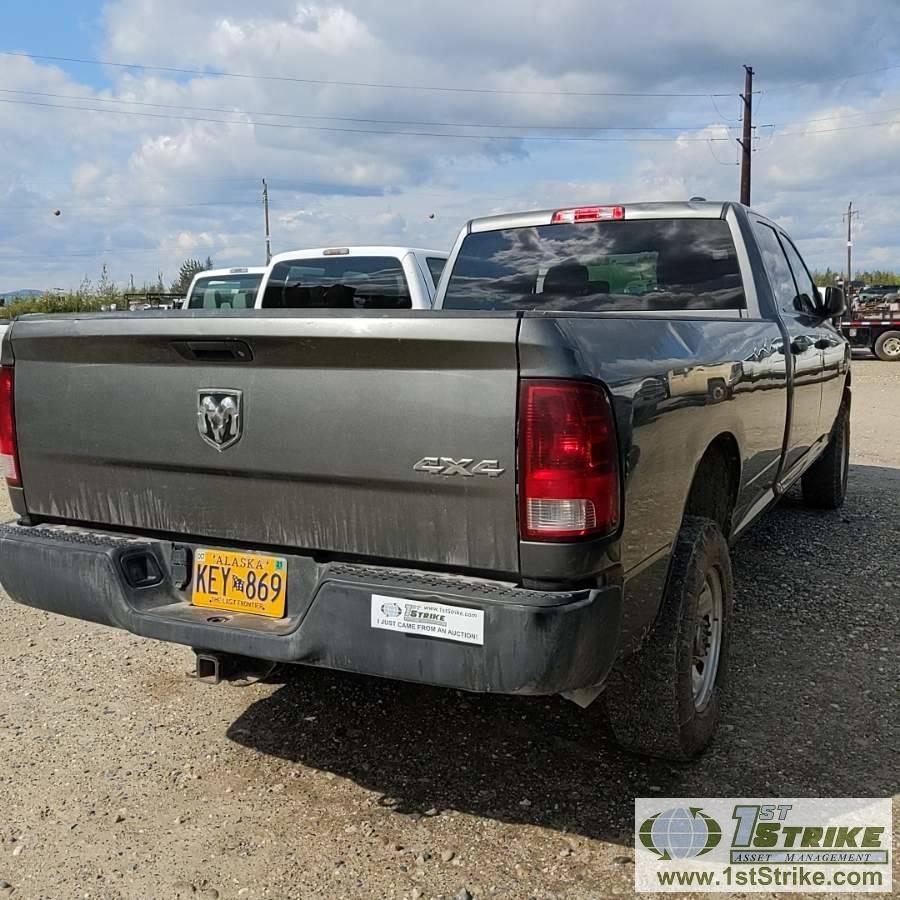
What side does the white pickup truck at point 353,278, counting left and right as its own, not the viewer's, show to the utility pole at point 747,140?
front

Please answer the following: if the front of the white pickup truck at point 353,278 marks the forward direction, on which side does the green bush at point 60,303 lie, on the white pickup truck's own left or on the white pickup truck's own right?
on the white pickup truck's own left

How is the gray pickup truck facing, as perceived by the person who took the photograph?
facing away from the viewer and to the right of the viewer

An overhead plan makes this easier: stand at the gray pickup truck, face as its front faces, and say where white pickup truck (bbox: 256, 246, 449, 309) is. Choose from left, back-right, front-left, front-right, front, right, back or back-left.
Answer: front-left

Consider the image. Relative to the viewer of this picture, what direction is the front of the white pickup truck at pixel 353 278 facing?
facing away from the viewer and to the right of the viewer

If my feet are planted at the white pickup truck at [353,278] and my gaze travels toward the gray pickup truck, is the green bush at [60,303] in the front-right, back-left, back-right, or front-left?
back-right

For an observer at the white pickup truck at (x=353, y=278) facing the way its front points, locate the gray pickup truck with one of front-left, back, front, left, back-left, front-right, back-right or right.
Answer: back-right

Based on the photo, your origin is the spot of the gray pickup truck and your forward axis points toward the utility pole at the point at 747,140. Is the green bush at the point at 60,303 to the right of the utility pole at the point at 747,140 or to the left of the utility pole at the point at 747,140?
left

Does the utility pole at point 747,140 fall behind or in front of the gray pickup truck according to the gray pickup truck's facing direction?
in front

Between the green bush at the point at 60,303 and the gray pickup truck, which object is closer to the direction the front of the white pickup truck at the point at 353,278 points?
the green bush

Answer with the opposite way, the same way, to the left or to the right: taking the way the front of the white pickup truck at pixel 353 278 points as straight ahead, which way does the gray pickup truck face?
the same way

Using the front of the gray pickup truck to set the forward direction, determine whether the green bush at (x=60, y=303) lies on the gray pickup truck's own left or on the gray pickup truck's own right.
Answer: on the gray pickup truck's own left

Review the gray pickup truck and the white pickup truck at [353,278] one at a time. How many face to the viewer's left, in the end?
0

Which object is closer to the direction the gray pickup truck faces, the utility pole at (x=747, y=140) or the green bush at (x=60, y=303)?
the utility pole
